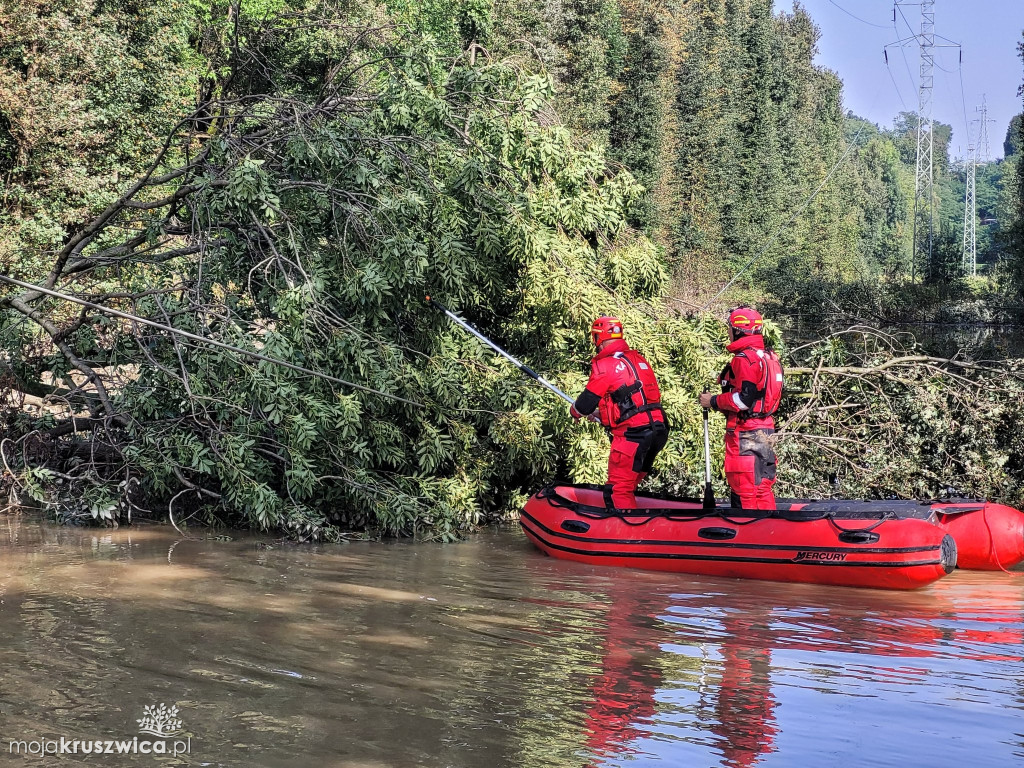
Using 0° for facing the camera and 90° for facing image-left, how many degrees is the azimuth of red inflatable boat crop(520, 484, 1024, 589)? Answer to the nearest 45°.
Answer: approximately 135°

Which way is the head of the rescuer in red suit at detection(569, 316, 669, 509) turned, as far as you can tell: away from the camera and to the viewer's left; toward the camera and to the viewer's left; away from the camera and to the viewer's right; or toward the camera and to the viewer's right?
away from the camera and to the viewer's left
